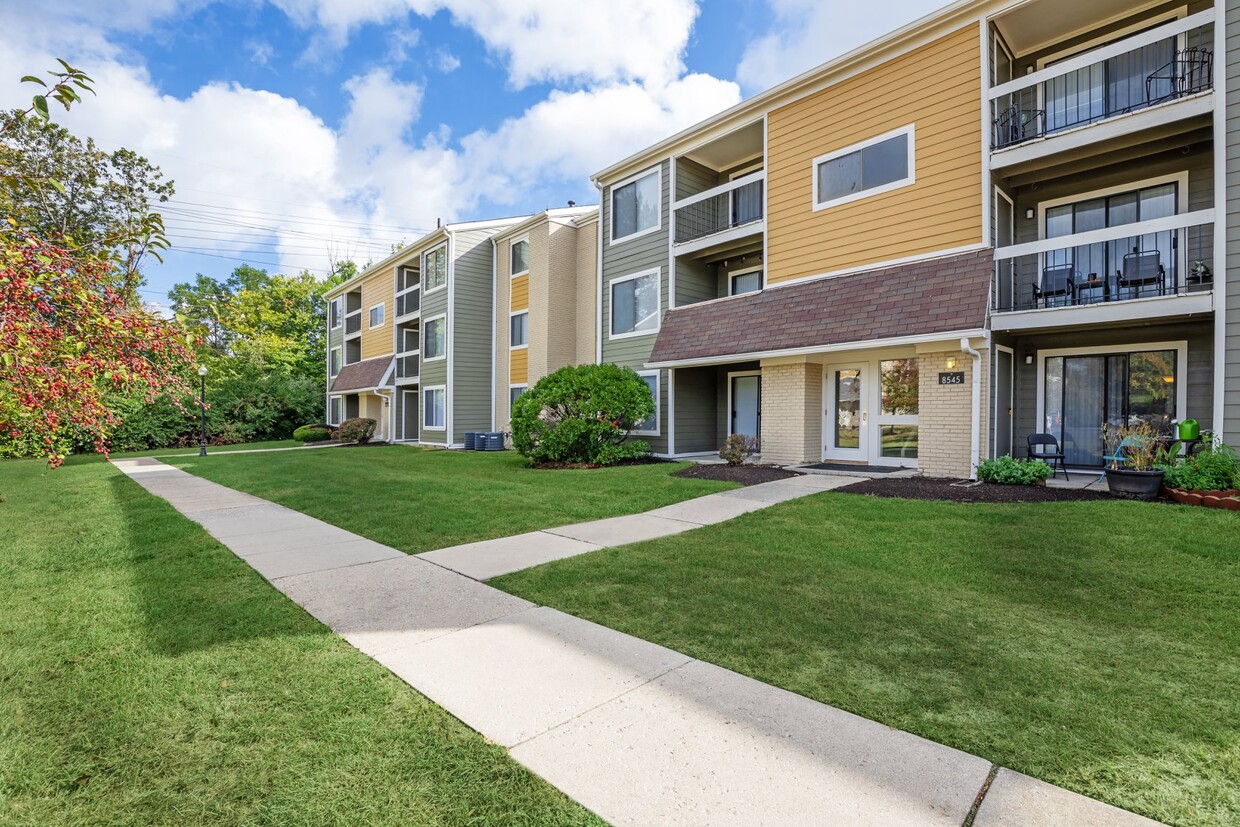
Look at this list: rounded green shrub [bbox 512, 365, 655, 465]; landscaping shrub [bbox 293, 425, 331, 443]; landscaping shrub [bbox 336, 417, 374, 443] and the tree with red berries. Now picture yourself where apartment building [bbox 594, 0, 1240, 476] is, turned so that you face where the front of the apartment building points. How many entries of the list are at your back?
0

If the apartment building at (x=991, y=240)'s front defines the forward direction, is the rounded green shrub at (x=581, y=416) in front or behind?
in front

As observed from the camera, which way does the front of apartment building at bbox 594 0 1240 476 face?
facing the viewer and to the left of the viewer

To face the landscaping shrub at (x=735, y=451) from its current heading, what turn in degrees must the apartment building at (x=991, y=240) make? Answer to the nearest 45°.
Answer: approximately 45° to its right

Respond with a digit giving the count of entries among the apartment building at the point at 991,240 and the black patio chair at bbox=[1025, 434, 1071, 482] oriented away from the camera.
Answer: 0

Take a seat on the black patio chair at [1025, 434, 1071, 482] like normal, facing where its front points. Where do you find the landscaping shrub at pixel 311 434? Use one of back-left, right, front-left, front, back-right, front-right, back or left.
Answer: back-right

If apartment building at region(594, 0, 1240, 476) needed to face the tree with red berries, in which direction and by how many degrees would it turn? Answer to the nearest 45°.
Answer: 0° — it already faces it

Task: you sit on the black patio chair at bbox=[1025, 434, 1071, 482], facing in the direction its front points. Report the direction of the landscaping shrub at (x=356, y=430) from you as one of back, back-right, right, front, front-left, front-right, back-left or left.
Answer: back-right

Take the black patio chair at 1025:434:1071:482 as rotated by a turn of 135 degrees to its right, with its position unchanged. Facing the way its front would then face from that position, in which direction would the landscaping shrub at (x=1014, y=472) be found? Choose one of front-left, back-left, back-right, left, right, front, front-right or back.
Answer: left
